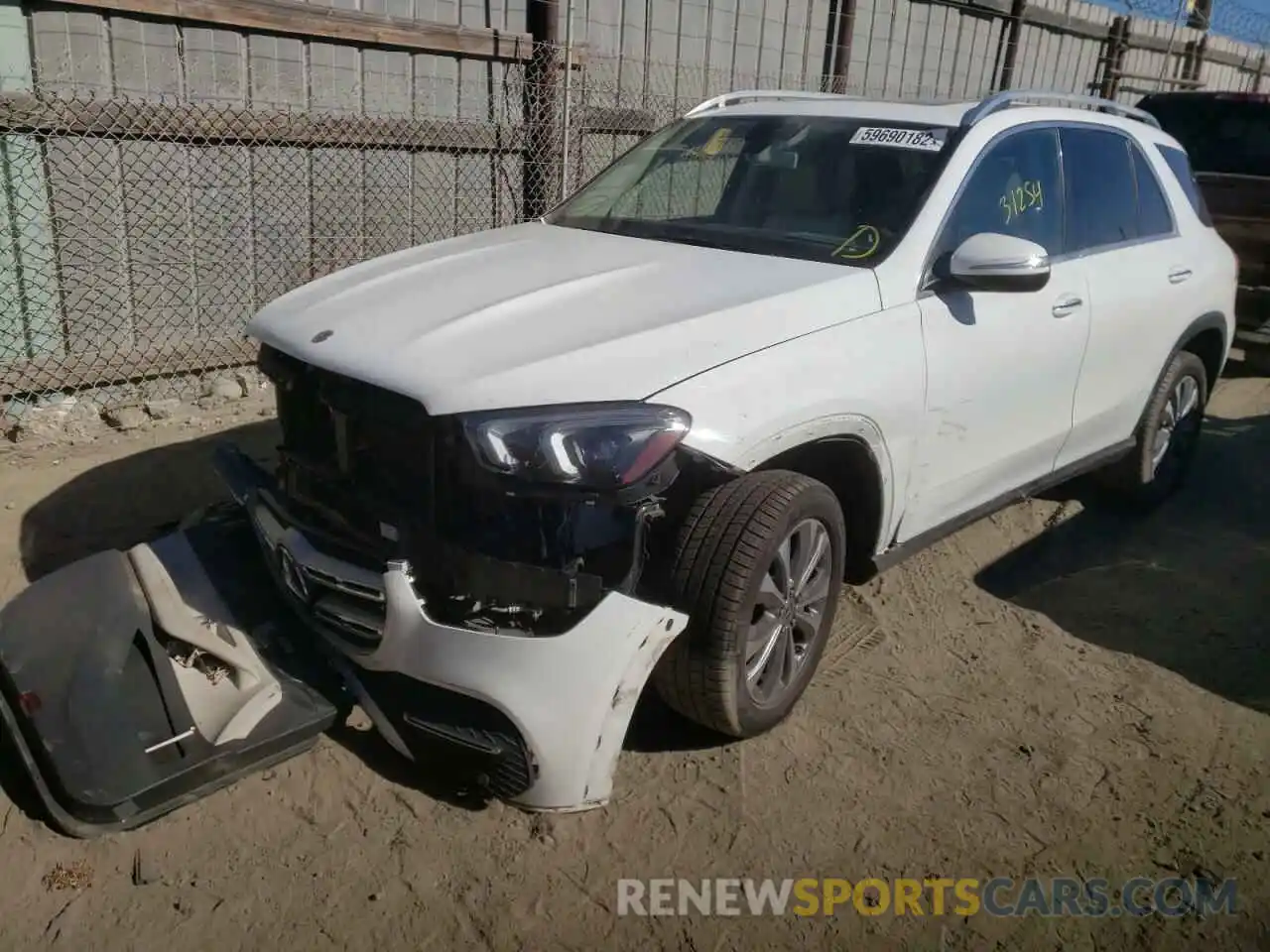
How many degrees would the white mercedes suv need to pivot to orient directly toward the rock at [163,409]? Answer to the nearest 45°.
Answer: approximately 90° to its right

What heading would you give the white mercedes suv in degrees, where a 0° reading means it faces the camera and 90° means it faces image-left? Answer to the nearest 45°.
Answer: approximately 45°

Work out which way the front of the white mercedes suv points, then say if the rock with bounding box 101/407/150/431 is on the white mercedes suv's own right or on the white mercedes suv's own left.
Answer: on the white mercedes suv's own right

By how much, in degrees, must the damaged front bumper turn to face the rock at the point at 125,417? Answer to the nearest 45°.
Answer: approximately 90° to its right

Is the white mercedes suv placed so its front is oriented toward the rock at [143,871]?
yes

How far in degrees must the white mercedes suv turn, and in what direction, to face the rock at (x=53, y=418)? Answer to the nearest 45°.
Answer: approximately 90° to its right

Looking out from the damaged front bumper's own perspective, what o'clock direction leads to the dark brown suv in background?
The dark brown suv in background is roughly at 6 o'clock from the damaged front bumper.
